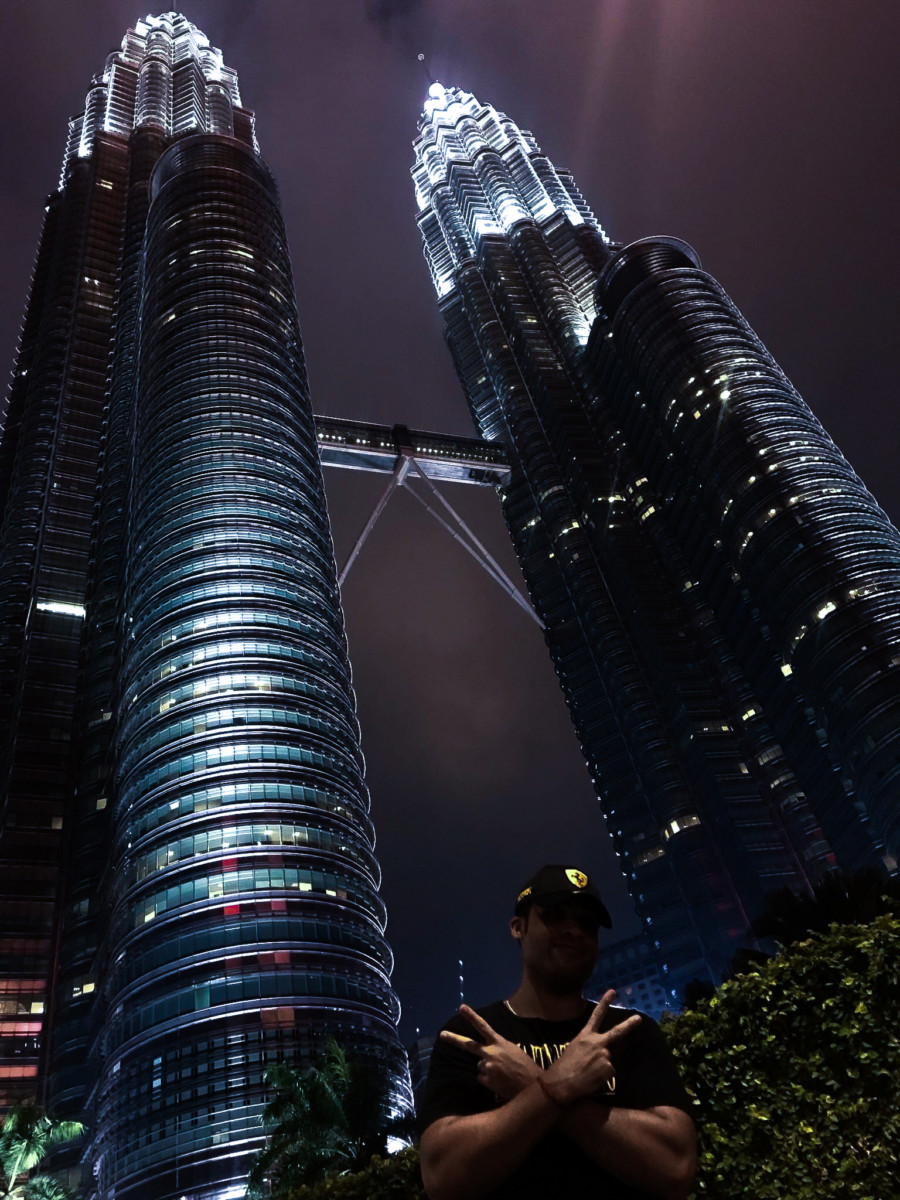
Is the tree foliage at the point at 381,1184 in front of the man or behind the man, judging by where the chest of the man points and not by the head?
behind

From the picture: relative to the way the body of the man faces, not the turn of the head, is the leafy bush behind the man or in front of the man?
behind

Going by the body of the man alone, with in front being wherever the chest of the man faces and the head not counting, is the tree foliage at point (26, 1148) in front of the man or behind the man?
behind

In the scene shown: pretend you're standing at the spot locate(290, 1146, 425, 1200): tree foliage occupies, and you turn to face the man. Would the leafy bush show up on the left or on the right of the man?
left

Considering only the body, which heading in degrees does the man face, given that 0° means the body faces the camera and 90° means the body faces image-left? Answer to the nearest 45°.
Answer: approximately 0°
